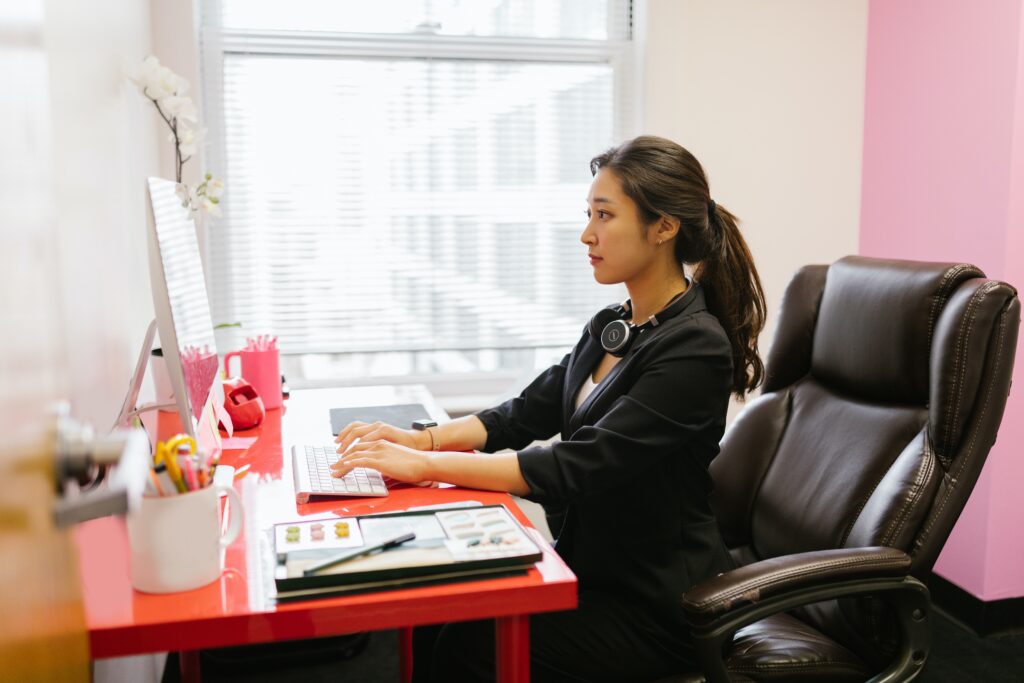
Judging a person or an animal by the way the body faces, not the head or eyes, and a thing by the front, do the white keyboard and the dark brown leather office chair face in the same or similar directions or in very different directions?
very different directions

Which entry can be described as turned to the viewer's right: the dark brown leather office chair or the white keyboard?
the white keyboard

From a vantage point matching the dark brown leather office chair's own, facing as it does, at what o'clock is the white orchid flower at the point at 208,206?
The white orchid flower is roughly at 2 o'clock from the dark brown leather office chair.

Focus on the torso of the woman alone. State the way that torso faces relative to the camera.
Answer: to the viewer's left

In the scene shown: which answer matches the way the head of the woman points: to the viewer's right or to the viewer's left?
to the viewer's left

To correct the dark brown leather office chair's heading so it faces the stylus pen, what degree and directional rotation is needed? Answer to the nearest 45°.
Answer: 0° — it already faces it

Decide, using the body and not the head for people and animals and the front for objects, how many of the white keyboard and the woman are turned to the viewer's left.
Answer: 1

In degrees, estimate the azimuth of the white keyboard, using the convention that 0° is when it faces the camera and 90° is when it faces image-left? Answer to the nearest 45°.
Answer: approximately 270°

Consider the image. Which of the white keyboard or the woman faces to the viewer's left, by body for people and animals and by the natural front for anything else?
the woman

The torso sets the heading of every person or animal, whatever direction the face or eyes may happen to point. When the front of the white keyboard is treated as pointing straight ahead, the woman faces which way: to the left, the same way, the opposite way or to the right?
the opposite way
